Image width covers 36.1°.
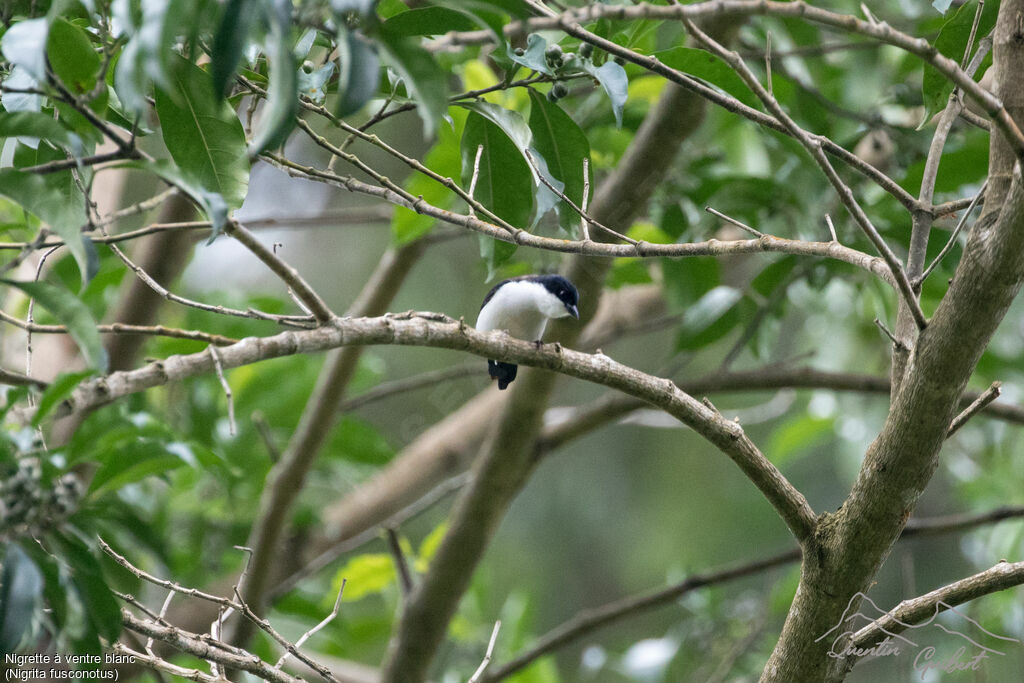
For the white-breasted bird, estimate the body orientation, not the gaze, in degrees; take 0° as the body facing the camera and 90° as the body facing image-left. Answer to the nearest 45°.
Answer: approximately 315°
